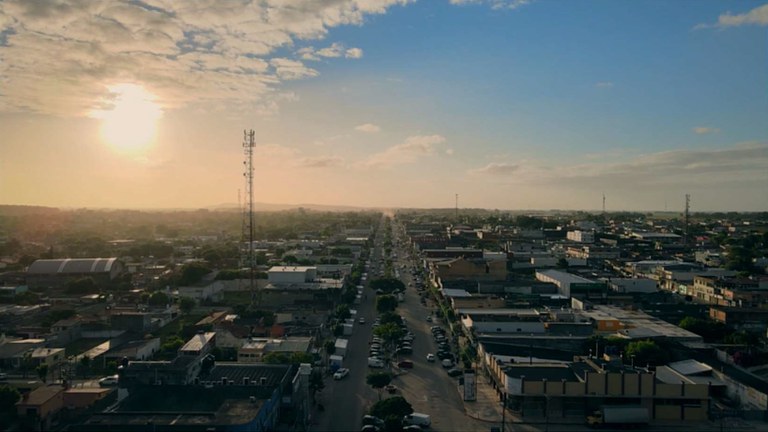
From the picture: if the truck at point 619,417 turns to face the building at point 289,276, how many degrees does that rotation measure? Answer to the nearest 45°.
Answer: approximately 45° to its right

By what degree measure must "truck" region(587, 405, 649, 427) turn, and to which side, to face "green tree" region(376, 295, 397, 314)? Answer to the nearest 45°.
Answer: approximately 45° to its right

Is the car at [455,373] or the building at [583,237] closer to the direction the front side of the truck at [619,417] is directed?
the car

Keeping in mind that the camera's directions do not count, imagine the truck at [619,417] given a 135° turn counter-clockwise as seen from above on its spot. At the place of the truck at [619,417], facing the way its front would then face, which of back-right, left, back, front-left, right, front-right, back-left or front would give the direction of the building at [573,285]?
back-left

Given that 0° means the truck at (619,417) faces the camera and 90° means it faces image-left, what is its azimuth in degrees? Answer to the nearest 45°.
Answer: approximately 90°

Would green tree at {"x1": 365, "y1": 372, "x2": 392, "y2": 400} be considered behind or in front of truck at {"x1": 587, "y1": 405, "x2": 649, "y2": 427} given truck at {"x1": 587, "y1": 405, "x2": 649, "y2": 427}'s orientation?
in front

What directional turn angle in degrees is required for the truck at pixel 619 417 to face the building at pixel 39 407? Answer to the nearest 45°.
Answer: approximately 45° to its left

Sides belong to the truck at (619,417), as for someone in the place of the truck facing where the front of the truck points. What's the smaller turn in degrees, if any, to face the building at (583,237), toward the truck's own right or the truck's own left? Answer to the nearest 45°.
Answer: approximately 90° to the truck's own right

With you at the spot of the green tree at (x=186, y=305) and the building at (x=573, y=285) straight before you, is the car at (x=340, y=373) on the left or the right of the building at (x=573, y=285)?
right

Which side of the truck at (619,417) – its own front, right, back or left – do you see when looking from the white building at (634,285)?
right

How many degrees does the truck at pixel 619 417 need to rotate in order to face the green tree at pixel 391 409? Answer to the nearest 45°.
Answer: approximately 45° to its left
